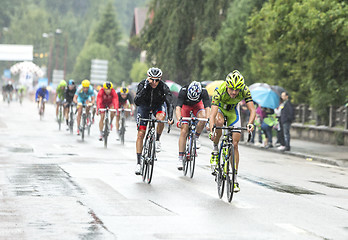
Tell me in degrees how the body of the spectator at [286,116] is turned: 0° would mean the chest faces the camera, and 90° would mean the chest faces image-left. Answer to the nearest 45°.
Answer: approximately 90°

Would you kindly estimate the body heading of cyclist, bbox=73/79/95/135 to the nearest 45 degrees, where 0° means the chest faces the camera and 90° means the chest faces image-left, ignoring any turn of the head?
approximately 0°

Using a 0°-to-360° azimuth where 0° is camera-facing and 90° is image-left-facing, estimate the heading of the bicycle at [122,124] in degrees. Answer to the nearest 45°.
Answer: approximately 0°
